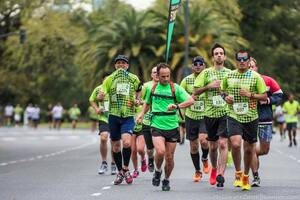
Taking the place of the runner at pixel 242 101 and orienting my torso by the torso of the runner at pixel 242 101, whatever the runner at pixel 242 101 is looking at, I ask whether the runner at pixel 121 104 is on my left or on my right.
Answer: on my right

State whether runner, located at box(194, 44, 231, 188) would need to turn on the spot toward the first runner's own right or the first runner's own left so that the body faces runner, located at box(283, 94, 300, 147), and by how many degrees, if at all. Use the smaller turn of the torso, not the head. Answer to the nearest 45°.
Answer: approximately 180°

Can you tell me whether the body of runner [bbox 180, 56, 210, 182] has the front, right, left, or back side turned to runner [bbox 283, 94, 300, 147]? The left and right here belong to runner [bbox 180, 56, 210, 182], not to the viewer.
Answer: back

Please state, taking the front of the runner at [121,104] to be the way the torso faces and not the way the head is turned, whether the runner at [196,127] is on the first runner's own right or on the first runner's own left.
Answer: on the first runner's own left

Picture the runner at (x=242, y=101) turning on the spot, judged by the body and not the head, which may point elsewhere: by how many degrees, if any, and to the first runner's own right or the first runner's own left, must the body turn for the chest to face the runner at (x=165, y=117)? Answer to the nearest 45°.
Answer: approximately 90° to the first runner's own right

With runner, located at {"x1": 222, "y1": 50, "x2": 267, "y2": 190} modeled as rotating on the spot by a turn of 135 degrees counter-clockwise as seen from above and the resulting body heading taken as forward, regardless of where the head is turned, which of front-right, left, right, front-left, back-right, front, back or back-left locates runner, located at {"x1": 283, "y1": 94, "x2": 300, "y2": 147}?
front-left

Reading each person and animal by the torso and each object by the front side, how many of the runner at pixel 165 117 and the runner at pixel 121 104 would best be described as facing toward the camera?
2
